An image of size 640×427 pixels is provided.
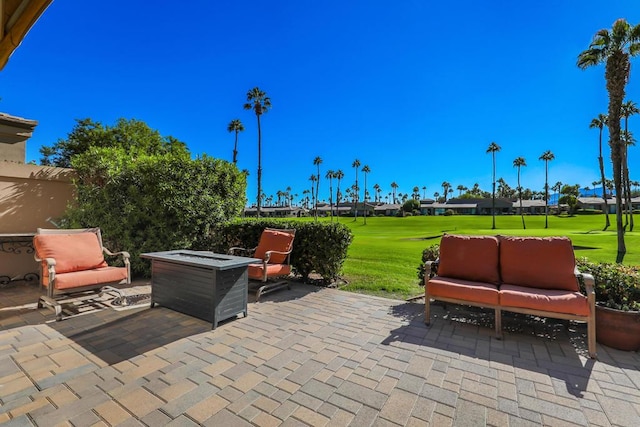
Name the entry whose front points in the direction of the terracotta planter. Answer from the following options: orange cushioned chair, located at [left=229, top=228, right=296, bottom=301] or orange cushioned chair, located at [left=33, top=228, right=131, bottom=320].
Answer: orange cushioned chair, located at [left=33, top=228, right=131, bottom=320]

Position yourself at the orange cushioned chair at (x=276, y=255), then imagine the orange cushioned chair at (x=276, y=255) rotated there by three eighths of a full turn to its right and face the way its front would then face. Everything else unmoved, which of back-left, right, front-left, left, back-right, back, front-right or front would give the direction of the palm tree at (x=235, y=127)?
front

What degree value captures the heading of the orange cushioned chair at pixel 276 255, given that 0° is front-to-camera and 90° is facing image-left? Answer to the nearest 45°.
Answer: approximately 45°

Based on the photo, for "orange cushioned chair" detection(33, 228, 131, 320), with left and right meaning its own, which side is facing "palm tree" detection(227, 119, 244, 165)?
left

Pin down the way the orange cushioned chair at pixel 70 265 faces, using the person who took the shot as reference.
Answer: facing the viewer and to the right of the viewer

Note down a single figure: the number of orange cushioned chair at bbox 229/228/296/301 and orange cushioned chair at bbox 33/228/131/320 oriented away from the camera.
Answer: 0

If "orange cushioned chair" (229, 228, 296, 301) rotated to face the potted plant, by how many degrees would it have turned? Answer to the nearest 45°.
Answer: approximately 90° to its left

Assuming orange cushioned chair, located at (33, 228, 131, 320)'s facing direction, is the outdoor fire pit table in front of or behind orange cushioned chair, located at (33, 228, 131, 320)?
in front

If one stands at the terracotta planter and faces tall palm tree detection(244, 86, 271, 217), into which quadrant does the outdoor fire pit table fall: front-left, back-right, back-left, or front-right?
front-left

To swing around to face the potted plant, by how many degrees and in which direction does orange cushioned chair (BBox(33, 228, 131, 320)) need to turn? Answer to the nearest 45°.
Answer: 0° — it already faces it

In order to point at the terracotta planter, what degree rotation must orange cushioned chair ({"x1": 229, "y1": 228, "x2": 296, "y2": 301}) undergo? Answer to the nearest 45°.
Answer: approximately 90° to its left

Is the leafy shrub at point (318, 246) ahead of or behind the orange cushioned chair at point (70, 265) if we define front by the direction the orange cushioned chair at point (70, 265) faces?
ahead
